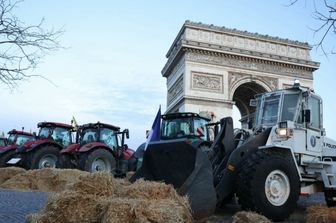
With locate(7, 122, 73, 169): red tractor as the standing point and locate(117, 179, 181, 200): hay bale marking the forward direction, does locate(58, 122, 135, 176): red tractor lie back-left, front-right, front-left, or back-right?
front-left

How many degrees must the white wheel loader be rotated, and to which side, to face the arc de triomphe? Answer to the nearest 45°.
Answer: approximately 135° to its right

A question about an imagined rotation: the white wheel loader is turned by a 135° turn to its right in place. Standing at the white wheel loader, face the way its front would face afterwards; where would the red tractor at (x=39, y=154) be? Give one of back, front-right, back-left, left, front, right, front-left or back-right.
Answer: front-left

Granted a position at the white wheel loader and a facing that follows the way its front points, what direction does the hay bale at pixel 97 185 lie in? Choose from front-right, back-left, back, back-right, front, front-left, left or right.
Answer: front

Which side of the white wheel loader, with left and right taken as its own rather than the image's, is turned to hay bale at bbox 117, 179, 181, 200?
front

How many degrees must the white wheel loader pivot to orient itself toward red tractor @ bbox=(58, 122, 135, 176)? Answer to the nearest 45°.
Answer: approximately 90° to its right

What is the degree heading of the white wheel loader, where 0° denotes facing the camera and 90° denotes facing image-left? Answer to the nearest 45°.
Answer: approximately 45°

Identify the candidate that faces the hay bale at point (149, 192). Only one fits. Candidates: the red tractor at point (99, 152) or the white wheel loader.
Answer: the white wheel loader
